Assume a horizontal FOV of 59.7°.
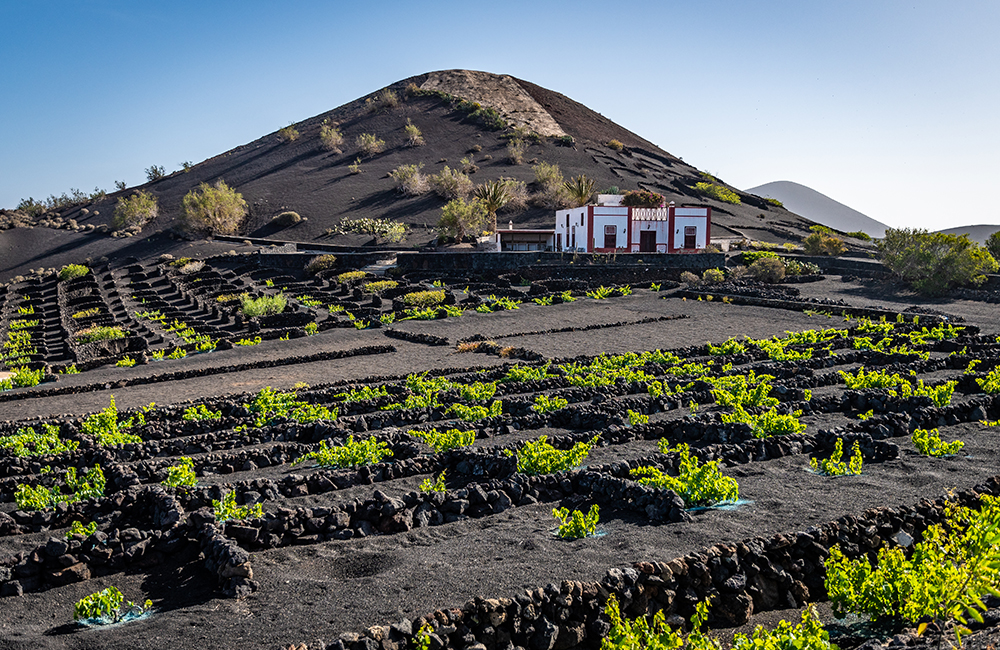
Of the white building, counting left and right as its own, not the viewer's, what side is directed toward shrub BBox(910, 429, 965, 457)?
front

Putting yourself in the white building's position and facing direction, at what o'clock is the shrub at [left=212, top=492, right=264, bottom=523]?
The shrub is roughly at 12 o'clock from the white building.

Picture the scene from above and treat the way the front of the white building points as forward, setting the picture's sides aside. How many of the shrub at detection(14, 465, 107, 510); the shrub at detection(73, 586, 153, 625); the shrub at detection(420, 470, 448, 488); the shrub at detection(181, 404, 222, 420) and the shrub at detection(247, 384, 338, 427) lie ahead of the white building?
5

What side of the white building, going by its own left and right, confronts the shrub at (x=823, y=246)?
left

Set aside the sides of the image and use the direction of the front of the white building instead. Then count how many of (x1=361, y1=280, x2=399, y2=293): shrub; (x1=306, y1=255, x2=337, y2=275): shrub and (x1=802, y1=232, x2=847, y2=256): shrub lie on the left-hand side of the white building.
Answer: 1

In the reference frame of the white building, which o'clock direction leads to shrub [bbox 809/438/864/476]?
The shrub is roughly at 12 o'clock from the white building.

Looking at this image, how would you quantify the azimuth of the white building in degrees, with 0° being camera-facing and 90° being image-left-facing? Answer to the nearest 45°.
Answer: approximately 0°

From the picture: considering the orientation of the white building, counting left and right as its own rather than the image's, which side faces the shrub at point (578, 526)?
front

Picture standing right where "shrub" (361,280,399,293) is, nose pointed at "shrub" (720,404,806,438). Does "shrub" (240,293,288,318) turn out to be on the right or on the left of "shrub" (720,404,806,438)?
right
